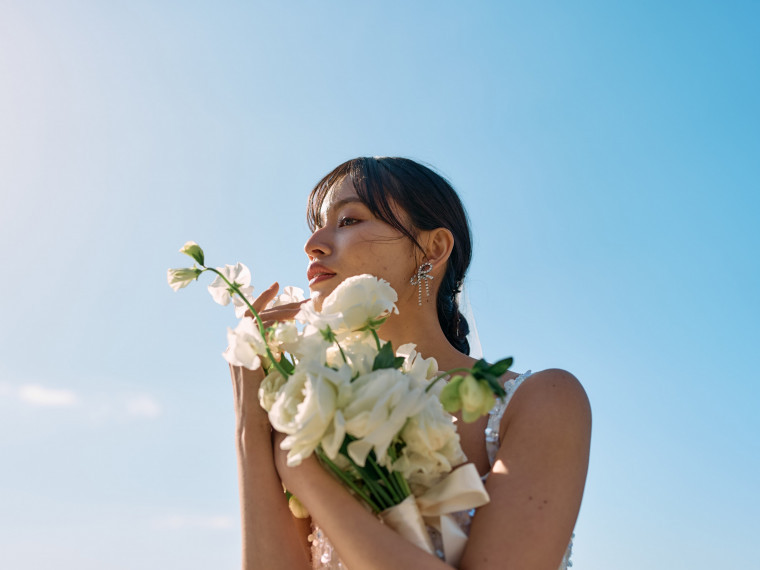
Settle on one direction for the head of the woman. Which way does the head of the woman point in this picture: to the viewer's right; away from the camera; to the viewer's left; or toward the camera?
to the viewer's left

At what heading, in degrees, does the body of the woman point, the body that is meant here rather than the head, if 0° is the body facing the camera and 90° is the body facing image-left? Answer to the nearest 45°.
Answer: approximately 45°
